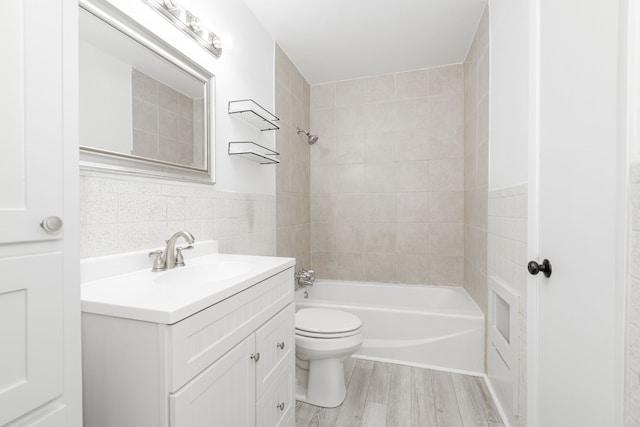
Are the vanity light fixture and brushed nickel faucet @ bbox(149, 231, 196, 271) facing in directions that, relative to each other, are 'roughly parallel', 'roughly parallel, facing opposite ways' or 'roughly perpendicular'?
roughly parallel

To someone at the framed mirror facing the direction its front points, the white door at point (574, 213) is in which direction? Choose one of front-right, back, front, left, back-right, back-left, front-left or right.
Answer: front

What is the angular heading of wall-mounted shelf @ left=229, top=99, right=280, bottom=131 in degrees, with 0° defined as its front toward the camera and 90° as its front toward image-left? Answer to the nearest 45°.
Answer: approximately 315°

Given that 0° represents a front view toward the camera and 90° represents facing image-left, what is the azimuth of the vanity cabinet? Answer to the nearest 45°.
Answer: approximately 315°

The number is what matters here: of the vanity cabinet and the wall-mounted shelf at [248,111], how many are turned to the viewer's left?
0

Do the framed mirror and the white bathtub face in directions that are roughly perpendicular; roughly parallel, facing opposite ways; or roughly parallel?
roughly perpendicular

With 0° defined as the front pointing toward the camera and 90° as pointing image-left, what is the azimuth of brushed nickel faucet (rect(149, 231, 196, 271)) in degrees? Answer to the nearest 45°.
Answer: approximately 315°

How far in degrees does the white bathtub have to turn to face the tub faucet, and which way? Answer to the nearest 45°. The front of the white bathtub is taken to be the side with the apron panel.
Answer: approximately 90° to its right

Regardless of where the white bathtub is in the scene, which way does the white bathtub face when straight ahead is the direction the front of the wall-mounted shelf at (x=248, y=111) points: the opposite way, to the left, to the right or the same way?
to the right

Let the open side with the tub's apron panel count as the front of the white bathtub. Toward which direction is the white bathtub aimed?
toward the camera

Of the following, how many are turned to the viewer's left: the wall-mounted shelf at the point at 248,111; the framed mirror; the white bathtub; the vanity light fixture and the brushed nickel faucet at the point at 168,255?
0

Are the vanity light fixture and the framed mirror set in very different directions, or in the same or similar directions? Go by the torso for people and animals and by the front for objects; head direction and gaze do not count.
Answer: same or similar directions

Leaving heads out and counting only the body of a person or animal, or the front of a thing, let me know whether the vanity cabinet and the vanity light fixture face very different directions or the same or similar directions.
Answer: same or similar directions

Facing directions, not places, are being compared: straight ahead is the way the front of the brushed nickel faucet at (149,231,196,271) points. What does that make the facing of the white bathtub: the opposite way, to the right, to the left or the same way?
to the right

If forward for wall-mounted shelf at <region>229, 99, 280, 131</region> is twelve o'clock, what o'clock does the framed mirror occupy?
The framed mirror is roughly at 3 o'clock from the wall-mounted shelf.
